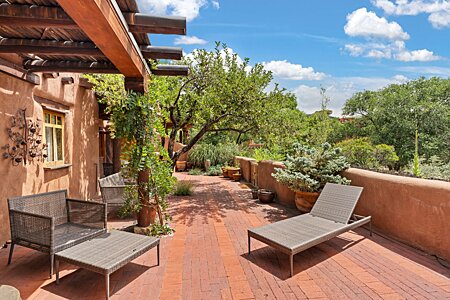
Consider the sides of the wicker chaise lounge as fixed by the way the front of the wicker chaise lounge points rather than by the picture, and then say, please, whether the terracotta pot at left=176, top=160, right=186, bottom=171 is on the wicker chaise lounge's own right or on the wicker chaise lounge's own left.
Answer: on the wicker chaise lounge's own right

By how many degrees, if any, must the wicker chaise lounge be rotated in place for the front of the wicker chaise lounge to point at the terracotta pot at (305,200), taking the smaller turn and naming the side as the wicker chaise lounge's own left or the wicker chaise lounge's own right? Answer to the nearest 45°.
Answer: approximately 135° to the wicker chaise lounge's own right

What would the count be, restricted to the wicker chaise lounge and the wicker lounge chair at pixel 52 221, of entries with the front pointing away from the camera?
0

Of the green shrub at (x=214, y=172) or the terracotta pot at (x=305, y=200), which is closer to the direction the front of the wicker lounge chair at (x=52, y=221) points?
the terracotta pot

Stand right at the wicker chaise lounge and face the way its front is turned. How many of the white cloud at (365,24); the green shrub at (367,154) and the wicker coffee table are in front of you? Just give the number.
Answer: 1

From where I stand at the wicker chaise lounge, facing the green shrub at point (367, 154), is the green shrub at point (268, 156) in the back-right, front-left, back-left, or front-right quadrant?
front-left

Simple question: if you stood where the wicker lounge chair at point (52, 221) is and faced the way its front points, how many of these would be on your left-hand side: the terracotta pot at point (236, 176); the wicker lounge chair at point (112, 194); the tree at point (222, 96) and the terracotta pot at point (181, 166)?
4

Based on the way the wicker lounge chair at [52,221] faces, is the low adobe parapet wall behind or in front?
in front

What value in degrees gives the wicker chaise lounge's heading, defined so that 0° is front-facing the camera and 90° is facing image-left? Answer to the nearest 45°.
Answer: approximately 45°

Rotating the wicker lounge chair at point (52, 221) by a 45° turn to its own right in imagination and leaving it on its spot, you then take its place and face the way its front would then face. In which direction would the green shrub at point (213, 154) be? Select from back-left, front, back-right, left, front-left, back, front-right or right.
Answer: back-left

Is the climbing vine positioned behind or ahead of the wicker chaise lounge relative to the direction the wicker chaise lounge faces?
ahead

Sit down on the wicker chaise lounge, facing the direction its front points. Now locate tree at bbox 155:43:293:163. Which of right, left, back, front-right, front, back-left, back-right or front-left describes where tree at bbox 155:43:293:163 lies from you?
right

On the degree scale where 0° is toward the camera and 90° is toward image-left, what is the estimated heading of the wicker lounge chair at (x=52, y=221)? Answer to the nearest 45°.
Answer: approximately 315°
